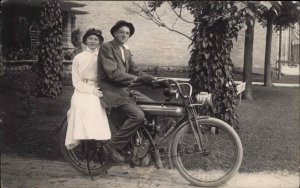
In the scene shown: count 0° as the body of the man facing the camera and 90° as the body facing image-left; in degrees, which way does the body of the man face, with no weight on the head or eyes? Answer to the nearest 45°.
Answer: approximately 315°

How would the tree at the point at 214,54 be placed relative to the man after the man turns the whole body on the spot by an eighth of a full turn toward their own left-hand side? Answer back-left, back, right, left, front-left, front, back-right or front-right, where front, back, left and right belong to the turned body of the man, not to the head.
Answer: front-left

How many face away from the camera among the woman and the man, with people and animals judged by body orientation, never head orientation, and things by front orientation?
0

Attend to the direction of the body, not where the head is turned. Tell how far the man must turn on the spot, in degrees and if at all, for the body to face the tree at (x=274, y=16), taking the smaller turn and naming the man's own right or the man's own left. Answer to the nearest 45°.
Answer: approximately 90° to the man's own left

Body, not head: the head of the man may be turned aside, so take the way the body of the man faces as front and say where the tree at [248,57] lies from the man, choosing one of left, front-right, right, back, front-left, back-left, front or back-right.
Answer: left

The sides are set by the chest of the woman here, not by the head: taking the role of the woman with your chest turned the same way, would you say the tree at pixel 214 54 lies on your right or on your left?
on your left
